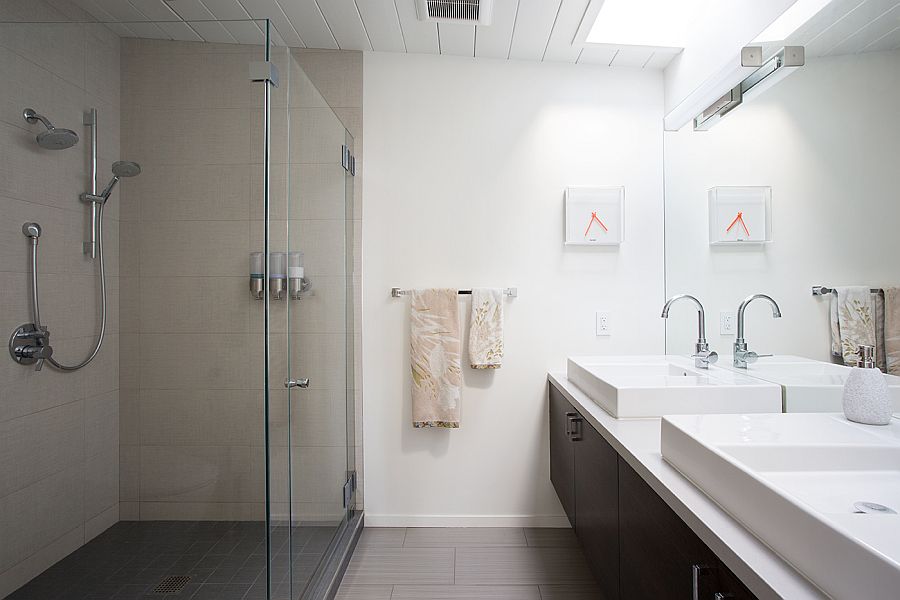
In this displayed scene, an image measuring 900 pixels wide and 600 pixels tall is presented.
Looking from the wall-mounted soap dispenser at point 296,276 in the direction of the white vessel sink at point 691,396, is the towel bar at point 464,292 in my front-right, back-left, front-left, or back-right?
front-left

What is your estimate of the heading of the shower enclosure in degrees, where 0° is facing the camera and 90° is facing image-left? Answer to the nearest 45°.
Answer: approximately 270°

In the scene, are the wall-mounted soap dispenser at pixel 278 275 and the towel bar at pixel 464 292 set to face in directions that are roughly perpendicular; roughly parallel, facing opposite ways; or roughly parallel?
roughly parallel

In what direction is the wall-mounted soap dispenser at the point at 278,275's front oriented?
toward the camera

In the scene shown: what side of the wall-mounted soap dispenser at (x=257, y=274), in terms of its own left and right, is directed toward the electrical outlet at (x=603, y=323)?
left

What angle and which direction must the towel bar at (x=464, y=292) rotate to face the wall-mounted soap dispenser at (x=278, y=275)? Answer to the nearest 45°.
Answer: approximately 45° to its right

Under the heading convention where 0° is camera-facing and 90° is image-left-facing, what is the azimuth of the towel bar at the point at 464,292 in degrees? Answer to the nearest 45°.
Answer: approximately 0°

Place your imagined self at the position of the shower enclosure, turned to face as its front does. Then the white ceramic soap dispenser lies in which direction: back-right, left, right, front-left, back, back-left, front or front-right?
front-right

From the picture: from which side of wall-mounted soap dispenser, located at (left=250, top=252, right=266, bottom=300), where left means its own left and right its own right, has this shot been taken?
front

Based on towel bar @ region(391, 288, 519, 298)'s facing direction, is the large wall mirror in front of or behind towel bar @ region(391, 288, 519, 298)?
in front

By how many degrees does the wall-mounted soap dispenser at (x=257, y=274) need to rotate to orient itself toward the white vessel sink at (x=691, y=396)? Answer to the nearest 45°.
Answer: approximately 90° to its left

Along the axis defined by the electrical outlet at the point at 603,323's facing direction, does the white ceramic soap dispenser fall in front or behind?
in front

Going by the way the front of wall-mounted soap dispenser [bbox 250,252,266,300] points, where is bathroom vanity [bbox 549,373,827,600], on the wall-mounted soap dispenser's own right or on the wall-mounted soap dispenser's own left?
on the wall-mounted soap dispenser's own left

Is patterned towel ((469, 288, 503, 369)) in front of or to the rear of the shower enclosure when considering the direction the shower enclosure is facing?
in front
